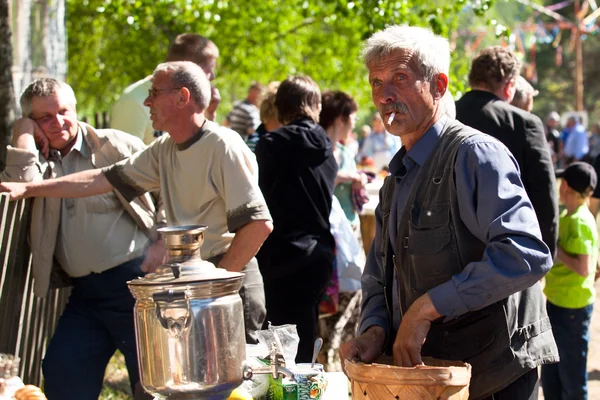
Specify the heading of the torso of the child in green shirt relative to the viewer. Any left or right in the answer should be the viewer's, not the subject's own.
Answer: facing to the left of the viewer

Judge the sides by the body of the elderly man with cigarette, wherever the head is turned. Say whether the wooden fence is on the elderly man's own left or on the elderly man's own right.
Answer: on the elderly man's own right

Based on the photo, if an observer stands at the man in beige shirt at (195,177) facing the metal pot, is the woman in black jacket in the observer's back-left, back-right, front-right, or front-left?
back-left

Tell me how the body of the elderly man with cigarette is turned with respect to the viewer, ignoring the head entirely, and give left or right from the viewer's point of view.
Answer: facing the viewer and to the left of the viewer

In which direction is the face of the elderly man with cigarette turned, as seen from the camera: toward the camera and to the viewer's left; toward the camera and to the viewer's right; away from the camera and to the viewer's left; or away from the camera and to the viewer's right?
toward the camera and to the viewer's left

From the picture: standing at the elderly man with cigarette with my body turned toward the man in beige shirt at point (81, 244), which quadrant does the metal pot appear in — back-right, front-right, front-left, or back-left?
front-left

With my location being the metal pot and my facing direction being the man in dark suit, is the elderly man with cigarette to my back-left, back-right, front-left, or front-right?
front-right

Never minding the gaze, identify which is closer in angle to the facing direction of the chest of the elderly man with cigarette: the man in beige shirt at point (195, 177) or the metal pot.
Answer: the metal pot

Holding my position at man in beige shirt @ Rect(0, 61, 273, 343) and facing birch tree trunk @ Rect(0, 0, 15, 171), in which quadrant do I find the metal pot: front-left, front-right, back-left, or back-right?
back-left

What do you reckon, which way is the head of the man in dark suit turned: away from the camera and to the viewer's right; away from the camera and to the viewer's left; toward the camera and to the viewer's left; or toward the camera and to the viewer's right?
away from the camera and to the viewer's right

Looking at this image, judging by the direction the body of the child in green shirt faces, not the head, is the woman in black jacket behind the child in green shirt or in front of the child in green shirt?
in front
